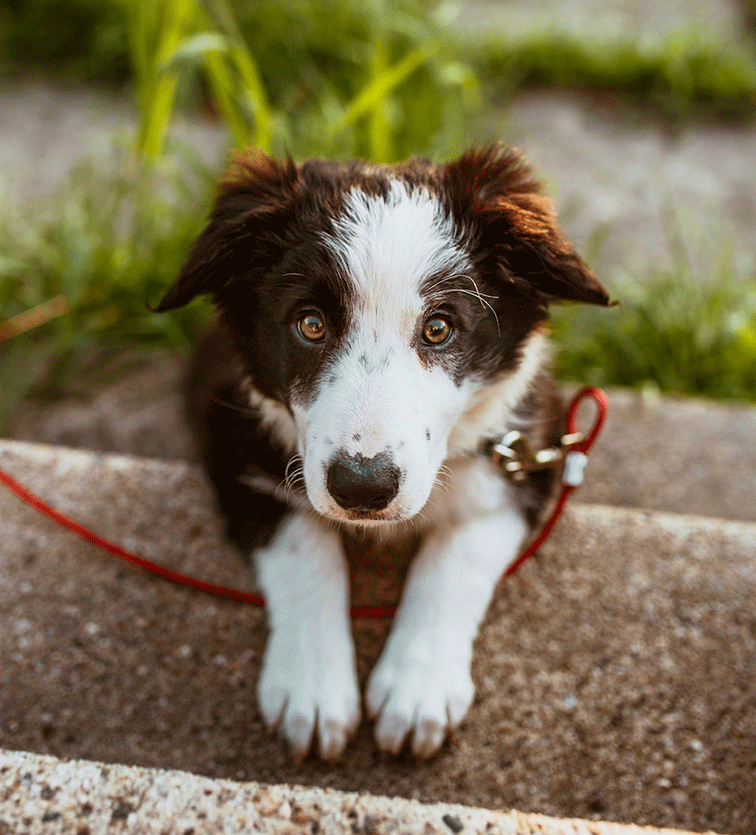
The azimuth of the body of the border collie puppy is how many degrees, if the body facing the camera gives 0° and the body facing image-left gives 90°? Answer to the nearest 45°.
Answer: approximately 0°
